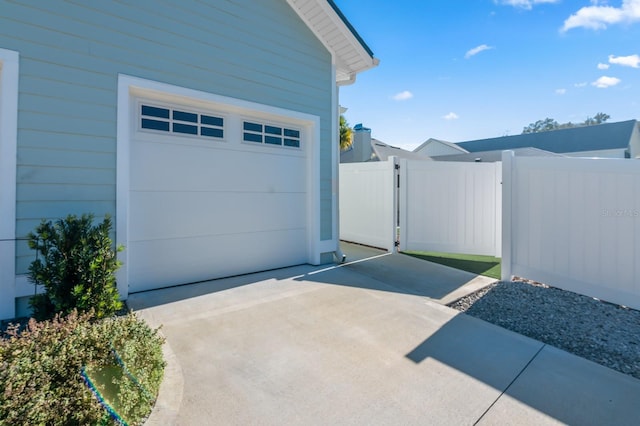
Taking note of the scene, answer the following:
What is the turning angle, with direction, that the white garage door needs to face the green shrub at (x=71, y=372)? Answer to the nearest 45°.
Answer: approximately 45° to its right

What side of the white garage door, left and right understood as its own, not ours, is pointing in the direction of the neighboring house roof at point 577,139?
left

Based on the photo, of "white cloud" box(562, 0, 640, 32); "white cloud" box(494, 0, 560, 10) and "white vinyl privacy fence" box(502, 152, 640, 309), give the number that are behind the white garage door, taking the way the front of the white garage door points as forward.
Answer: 0

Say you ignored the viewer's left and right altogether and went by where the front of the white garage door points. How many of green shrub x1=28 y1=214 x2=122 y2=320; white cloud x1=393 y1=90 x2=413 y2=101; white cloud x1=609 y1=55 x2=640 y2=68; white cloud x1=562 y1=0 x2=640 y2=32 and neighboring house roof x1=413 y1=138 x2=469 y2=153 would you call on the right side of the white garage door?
1

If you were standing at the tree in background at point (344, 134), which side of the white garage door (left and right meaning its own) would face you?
left

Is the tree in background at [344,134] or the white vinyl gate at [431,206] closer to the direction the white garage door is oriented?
the white vinyl gate

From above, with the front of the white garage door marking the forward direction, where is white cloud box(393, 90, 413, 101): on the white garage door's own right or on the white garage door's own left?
on the white garage door's own left

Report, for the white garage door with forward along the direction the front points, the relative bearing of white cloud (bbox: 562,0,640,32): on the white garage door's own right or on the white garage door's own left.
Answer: on the white garage door's own left

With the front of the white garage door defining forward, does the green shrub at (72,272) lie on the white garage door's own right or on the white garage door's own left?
on the white garage door's own right

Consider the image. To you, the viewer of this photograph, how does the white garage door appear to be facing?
facing the viewer and to the right of the viewer

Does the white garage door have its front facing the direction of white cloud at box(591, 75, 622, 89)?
no

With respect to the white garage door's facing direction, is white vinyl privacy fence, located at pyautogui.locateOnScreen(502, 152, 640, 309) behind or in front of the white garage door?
in front

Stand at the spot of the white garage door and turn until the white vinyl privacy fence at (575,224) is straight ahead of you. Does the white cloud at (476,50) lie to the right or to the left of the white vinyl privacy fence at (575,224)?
left

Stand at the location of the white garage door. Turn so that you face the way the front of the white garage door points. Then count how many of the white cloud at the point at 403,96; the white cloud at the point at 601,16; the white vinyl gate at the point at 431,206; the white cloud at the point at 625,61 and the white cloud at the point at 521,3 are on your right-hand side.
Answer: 0

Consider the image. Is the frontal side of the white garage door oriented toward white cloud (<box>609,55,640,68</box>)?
no
